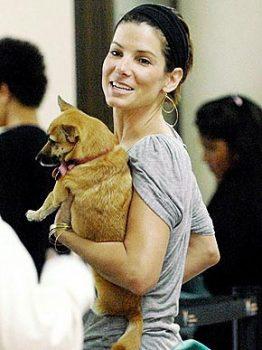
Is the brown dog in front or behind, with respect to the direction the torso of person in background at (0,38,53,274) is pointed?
behind

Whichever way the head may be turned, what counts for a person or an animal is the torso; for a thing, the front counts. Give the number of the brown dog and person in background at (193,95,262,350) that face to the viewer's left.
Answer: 2

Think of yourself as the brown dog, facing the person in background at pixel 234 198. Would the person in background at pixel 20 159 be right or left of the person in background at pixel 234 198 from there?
left

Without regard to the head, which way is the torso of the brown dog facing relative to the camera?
to the viewer's left

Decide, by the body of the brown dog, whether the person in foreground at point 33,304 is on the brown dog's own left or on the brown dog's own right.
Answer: on the brown dog's own left

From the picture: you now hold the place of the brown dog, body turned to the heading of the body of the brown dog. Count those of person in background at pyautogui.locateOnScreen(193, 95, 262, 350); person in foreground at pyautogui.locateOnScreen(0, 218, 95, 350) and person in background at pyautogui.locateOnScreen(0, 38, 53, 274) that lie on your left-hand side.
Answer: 1

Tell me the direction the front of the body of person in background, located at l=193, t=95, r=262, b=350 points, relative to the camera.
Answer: to the viewer's left

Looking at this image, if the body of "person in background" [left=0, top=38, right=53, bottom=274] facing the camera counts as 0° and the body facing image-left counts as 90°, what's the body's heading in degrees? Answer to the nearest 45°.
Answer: approximately 135°
